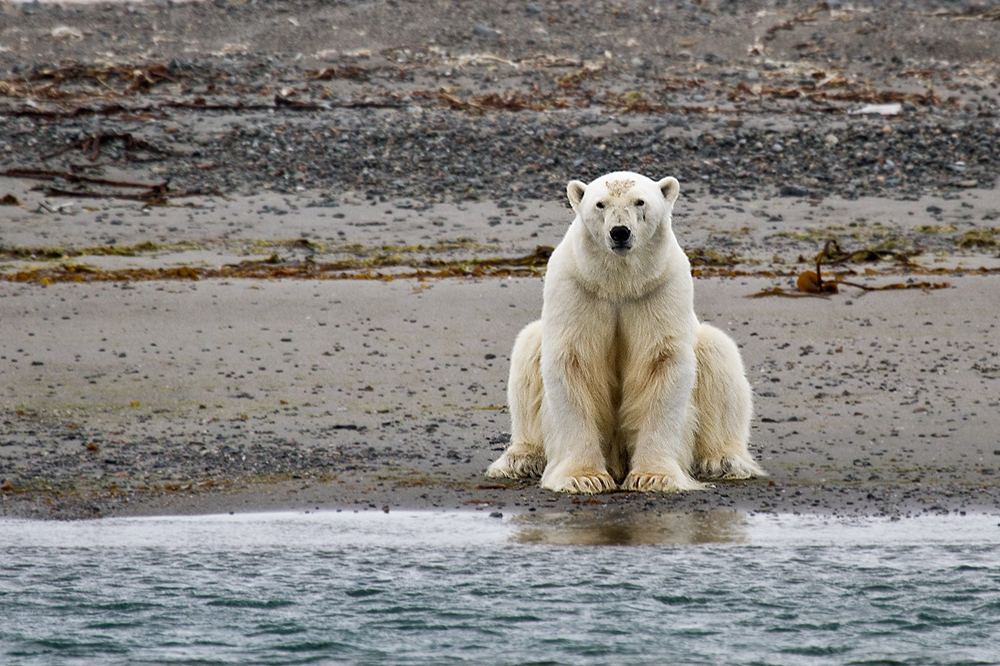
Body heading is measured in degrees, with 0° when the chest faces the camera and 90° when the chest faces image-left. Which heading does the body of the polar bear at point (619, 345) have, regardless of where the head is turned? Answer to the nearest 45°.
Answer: approximately 0°

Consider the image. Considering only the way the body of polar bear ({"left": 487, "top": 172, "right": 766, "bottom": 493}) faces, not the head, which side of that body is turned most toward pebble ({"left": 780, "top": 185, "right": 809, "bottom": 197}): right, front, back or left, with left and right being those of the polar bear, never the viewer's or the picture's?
back

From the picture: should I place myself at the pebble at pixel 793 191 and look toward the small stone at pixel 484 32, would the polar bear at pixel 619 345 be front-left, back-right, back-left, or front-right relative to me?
back-left

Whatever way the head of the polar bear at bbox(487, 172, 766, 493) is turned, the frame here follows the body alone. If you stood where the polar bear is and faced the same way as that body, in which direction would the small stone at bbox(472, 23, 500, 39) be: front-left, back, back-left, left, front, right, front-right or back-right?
back

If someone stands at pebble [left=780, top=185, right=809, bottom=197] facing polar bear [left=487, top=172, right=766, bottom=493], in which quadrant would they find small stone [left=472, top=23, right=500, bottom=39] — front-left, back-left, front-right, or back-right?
back-right
